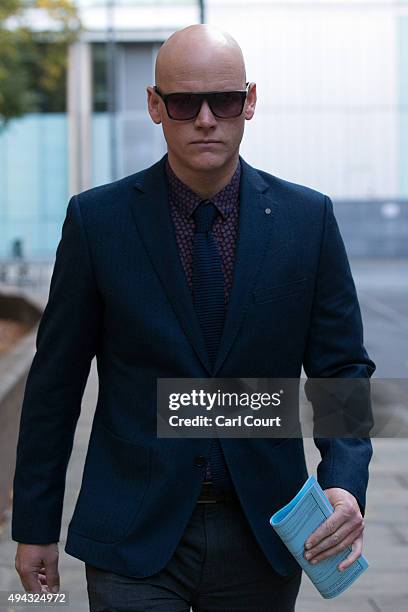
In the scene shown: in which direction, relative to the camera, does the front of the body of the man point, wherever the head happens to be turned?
toward the camera

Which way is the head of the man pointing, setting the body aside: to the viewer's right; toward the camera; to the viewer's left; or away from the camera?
toward the camera
